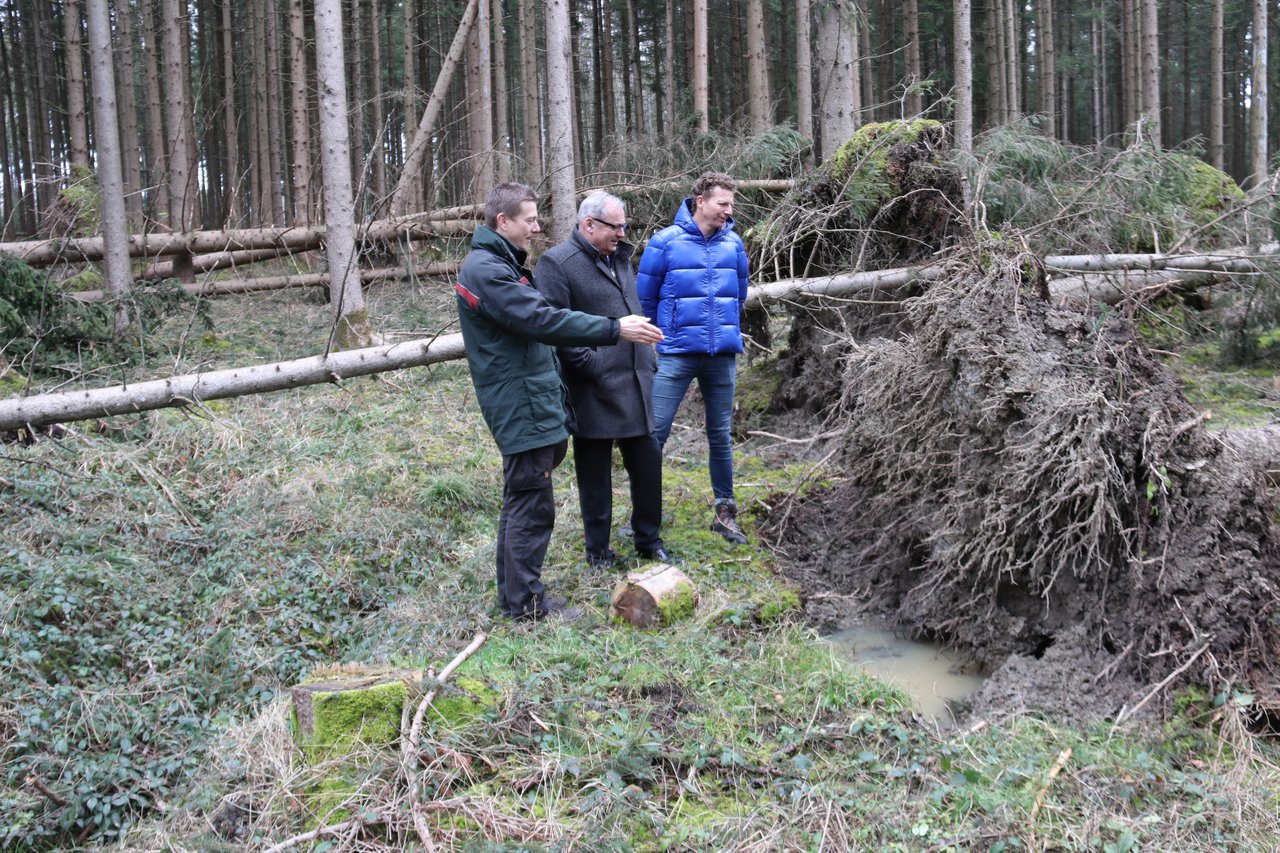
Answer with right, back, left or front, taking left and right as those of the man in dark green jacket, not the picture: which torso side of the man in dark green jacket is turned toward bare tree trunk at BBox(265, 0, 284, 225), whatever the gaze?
left

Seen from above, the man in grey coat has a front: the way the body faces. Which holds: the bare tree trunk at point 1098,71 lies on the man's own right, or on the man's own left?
on the man's own left

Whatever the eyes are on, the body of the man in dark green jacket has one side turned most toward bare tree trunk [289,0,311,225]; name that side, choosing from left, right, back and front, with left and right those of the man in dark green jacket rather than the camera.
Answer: left

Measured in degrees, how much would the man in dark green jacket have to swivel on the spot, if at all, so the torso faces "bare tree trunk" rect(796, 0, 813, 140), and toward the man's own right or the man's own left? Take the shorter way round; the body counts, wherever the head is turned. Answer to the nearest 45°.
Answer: approximately 90° to the man's own left

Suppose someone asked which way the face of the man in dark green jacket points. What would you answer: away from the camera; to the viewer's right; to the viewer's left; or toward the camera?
to the viewer's right

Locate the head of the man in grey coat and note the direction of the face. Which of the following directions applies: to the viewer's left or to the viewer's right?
to the viewer's right

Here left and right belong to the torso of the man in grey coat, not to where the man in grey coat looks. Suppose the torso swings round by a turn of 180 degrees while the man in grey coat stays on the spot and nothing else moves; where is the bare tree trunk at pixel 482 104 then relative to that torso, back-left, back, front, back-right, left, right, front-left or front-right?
front-right

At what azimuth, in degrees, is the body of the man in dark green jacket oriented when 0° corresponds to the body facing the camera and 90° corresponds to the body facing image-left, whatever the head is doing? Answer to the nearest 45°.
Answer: approximately 270°

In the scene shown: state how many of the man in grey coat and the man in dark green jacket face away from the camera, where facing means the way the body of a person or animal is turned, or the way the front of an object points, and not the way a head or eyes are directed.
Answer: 0

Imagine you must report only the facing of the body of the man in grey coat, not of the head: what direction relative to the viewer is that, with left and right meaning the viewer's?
facing the viewer and to the right of the viewer
